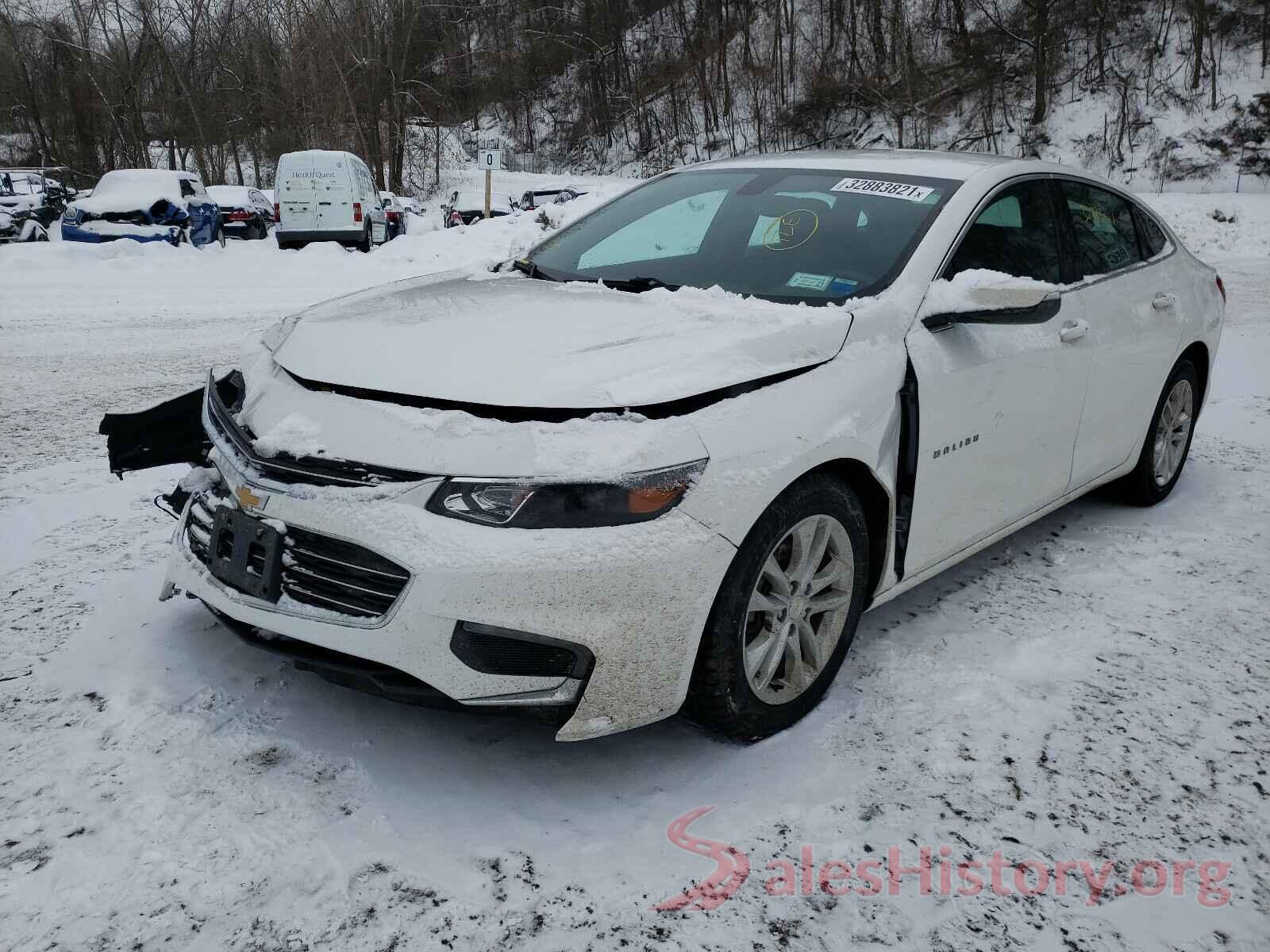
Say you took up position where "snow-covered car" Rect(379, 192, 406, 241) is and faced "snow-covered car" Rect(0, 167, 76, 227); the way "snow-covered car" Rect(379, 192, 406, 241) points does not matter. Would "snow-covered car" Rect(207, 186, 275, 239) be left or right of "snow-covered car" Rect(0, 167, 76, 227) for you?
left

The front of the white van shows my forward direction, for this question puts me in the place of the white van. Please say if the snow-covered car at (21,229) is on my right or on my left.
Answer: on my left

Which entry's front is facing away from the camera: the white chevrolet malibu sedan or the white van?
the white van

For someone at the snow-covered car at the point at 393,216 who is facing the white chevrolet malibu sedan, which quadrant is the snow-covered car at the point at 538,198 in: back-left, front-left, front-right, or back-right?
back-left

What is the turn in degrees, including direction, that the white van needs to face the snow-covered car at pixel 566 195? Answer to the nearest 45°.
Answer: approximately 45° to its right

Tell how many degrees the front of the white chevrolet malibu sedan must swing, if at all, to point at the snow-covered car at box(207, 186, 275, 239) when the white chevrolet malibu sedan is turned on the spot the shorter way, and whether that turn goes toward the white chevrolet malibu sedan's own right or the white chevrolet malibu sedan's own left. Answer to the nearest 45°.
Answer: approximately 90° to the white chevrolet malibu sedan's own right

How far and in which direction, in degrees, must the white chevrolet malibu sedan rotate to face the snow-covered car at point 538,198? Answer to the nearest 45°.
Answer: approximately 135° to its right

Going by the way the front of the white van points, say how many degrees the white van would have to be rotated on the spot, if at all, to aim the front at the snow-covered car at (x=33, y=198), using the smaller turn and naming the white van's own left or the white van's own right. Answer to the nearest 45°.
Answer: approximately 45° to the white van's own left

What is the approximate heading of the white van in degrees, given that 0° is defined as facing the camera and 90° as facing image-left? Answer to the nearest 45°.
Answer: approximately 180°

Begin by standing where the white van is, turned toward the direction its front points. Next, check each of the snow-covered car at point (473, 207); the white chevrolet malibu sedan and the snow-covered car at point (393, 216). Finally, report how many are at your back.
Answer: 1

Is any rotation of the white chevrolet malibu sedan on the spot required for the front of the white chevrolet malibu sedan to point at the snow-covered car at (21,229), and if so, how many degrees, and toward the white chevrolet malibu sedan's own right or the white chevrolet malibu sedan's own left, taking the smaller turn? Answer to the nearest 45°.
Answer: approximately 90° to the white chevrolet malibu sedan's own right

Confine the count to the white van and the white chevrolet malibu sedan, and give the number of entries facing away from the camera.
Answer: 1

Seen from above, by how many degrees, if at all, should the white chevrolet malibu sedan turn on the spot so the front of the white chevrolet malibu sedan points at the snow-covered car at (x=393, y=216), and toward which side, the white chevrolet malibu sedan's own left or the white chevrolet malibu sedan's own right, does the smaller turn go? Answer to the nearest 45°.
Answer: approximately 135° to the white chevrolet malibu sedan's own right

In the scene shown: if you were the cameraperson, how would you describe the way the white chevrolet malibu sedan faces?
facing the viewer and to the left of the viewer

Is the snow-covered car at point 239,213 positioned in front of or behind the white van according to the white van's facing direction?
in front

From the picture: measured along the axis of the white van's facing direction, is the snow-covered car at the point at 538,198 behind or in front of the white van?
in front

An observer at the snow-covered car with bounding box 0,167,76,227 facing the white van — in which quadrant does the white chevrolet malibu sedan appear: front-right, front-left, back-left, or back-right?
front-right
